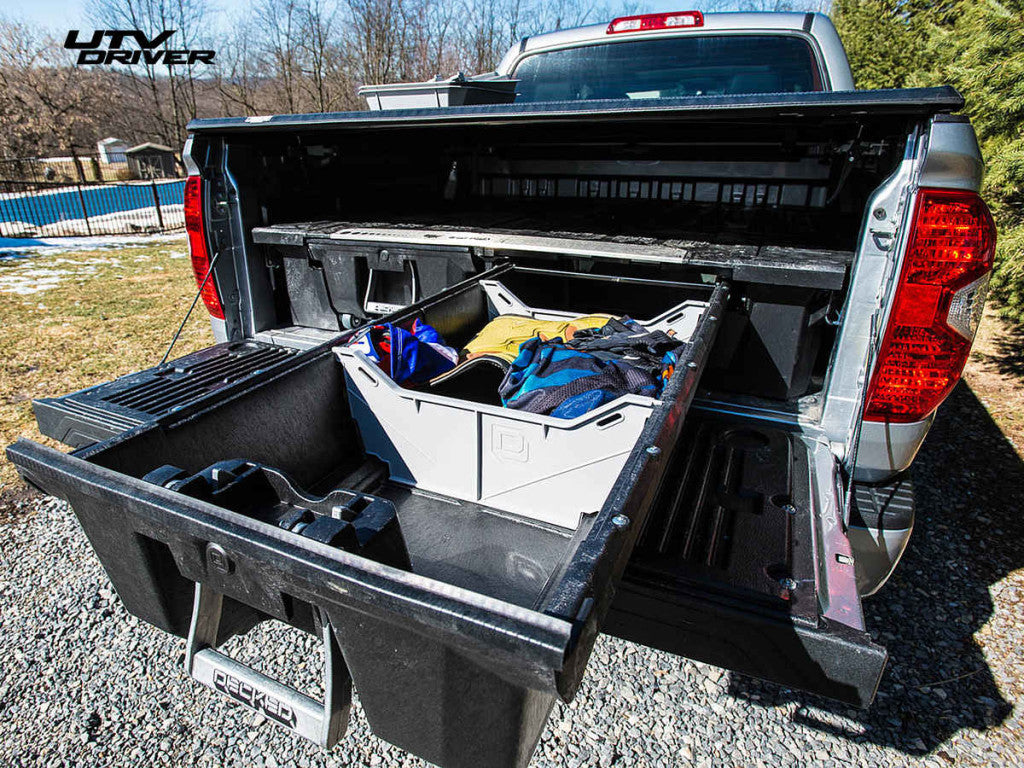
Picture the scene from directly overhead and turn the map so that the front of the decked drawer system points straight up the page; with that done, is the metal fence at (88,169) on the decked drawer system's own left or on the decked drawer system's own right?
on the decked drawer system's own right

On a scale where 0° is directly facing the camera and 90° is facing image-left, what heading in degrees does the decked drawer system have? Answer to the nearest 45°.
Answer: approximately 45°

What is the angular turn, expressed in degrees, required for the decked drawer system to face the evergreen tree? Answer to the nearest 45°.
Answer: approximately 180°

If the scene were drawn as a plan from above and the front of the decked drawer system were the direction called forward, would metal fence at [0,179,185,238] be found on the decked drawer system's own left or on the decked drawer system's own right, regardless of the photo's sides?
on the decked drawer system's own right
